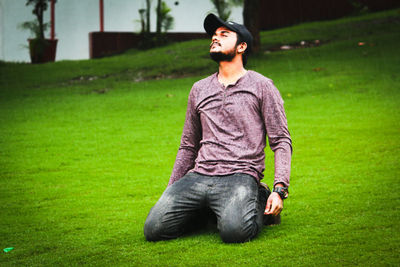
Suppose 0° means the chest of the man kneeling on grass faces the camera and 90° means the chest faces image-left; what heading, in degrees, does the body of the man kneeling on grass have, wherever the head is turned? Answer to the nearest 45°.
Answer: approximately 45°

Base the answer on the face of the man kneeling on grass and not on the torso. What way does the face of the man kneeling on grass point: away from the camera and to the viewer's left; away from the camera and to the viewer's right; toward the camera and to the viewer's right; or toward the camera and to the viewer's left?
toward the camera and to the viewer's left

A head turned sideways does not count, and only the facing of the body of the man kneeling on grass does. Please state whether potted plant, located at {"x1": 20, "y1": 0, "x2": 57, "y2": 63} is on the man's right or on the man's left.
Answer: on the man's right
